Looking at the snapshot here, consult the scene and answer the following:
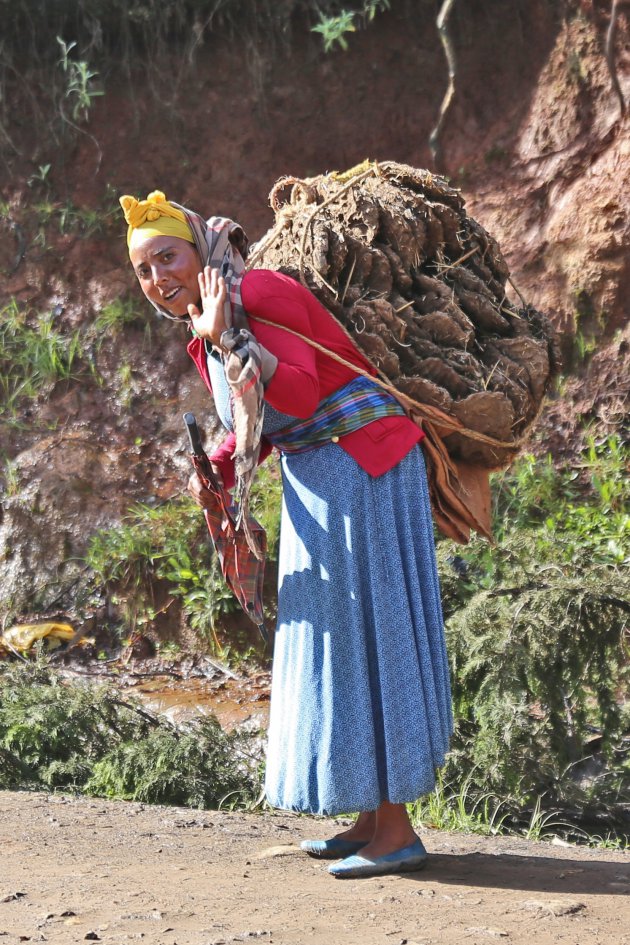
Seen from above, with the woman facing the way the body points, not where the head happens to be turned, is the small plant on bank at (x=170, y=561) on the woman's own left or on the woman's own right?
on the woman's own right

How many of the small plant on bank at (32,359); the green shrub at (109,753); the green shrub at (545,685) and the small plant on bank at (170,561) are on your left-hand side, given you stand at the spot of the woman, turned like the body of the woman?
0

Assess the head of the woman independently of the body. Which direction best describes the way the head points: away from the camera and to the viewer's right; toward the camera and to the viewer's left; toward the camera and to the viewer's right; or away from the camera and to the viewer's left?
toward the camera and to the viewer's left

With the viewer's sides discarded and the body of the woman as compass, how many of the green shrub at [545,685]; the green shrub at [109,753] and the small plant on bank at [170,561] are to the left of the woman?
0

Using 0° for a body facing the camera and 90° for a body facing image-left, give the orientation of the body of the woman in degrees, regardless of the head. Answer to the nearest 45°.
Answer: approximately 90°

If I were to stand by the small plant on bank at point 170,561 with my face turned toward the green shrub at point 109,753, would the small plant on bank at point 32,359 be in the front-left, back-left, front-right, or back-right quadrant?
back-right

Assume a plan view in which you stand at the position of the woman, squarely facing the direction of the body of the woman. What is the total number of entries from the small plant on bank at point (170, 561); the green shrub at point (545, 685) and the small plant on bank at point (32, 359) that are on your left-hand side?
0

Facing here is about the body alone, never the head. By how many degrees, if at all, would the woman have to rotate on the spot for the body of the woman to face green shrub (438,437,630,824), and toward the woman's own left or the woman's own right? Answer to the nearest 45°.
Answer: approximately 135° to the woman's own right

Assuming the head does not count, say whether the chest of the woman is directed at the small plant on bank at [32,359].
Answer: no
